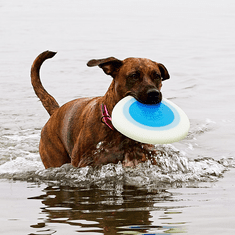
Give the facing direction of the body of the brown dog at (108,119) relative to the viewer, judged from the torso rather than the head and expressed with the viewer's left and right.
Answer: facing the viewer and to the right of the viewer
